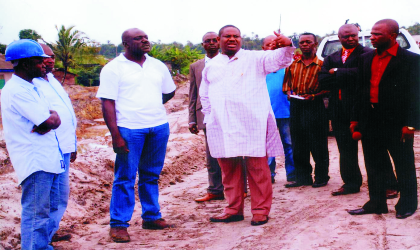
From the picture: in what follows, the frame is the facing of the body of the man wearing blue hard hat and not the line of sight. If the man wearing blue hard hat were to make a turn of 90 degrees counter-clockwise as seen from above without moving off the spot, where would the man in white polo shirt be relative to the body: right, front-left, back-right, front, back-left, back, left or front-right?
front-right

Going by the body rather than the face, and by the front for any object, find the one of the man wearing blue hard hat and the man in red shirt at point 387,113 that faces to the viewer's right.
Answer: the man wearing blue hard hat

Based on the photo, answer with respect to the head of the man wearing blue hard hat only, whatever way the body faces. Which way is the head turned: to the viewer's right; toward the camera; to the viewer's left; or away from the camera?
to the viewer's right

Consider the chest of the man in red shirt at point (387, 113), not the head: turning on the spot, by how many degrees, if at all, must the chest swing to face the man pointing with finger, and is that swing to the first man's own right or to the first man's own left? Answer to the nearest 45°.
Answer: approximately 45° to the first man's own right

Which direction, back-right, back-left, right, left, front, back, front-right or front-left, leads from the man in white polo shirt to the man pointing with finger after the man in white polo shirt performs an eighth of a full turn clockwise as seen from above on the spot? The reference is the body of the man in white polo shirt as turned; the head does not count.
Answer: left

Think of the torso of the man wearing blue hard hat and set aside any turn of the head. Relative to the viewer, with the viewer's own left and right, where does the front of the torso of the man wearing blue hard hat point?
facing to the right of the viewer

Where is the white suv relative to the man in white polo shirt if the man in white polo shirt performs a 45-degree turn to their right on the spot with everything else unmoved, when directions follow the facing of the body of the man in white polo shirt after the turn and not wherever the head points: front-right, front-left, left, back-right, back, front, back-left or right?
back-left

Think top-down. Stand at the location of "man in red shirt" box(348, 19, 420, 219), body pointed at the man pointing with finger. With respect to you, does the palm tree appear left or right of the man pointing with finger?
right

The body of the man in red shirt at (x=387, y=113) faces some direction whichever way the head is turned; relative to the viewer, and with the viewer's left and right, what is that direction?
facing the viewer and to the left of the viewer

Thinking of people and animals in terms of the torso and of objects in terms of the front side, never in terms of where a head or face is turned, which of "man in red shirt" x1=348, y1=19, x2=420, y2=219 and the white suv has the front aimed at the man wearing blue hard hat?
the man in red shirt

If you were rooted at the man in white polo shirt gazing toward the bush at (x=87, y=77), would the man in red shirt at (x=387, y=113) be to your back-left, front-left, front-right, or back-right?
back-right

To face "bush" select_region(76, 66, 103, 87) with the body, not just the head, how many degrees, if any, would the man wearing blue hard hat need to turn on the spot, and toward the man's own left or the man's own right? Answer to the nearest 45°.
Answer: approximately 90° to the man's own left

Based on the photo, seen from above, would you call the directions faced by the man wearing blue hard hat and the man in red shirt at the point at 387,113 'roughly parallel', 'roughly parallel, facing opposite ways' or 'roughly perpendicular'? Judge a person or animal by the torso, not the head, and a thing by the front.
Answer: roughly parallel, facing opposite ways

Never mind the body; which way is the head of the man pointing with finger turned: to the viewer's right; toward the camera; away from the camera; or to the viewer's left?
toward the camera
